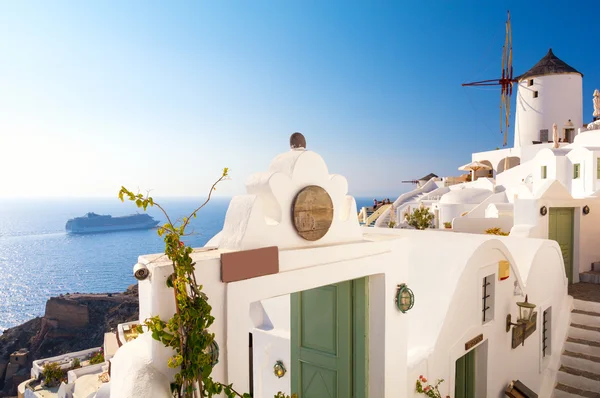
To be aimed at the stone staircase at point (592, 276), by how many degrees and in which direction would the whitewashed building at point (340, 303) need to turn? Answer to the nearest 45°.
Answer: approximately 90° to its left

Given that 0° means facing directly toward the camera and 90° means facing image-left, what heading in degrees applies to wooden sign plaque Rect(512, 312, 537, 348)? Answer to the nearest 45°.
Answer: approximately 315°

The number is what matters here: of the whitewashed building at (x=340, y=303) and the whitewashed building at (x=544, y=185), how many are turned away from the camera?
0

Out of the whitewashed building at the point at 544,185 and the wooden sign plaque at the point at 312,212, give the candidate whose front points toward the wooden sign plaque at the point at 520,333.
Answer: the whitewashed building

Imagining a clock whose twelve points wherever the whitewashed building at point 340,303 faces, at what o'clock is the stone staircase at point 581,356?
The stone staircase is roughly at 9 o'clock from the whitewashed building.

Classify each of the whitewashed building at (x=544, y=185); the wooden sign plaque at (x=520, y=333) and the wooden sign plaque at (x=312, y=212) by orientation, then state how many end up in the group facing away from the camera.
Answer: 0

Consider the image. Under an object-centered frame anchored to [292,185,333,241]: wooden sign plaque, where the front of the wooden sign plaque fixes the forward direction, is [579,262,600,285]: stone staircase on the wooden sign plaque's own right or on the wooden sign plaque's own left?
on the wooden sign plaque's own left

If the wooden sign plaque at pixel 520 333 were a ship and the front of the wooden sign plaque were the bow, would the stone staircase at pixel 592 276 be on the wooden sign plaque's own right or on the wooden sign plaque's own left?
on the wooden sign plaque's own left

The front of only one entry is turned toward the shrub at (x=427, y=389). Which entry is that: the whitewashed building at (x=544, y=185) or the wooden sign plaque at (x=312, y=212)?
the whitewashed building

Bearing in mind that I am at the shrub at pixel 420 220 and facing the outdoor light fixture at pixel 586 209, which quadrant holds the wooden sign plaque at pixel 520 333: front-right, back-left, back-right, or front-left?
front-right

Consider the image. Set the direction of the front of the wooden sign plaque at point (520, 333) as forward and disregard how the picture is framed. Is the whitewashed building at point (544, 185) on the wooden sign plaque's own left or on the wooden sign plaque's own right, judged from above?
on the wooden sign plaque's own left

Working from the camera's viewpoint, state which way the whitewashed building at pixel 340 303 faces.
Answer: facing the viewer and to the right of the viewer
